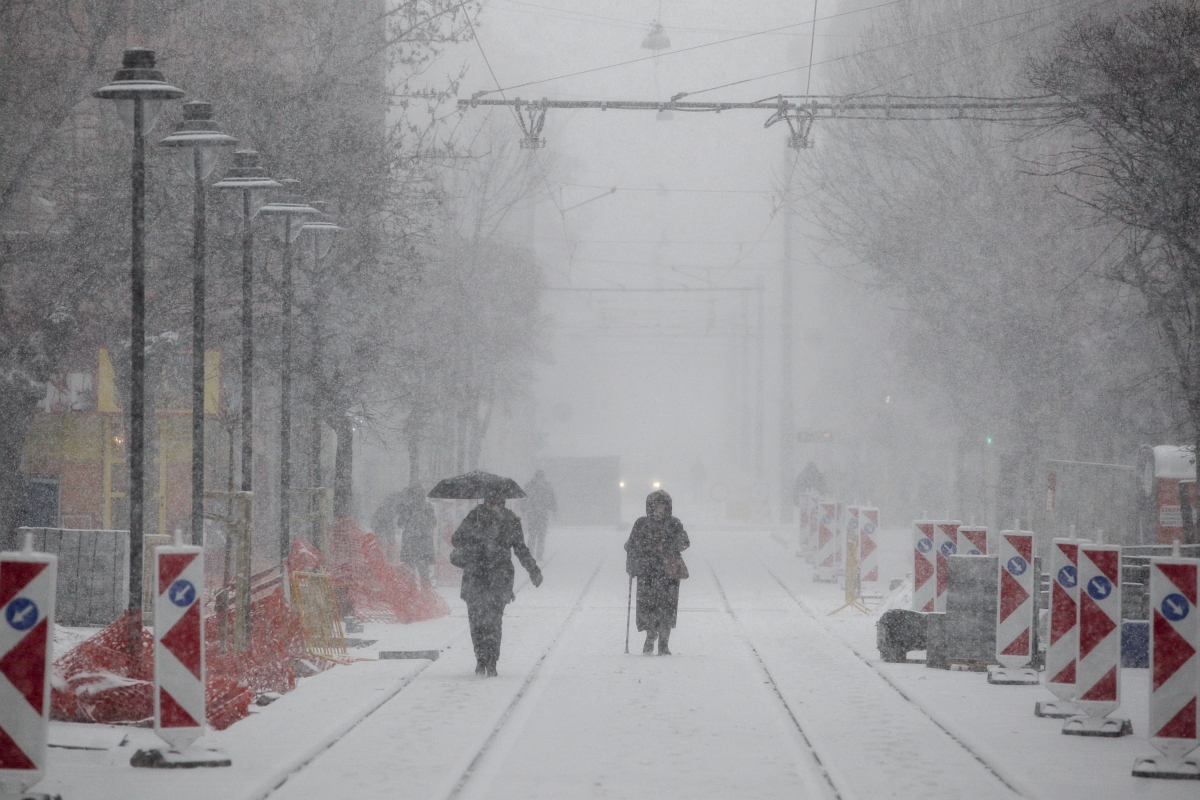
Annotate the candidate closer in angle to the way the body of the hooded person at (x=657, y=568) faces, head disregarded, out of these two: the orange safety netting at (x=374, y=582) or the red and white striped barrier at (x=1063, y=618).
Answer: the red and white striped barrier

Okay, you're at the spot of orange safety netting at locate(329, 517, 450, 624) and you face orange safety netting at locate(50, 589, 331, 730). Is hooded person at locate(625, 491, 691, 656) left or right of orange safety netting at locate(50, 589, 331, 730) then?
left

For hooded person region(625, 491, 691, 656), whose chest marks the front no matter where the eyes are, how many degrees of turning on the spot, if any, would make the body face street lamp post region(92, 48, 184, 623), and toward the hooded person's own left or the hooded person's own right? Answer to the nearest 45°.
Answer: approximately 45° to the hooded person's own right

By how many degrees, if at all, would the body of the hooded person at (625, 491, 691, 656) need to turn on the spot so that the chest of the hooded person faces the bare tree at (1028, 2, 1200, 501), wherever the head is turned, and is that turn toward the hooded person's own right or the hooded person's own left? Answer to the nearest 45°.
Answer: approximately 90° to the hooded person's own left

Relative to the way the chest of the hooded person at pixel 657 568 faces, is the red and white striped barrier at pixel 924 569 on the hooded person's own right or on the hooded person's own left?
on the hooded person's own left

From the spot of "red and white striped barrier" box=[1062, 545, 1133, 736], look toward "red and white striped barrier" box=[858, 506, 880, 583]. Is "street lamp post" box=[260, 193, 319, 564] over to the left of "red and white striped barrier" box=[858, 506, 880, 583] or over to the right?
left

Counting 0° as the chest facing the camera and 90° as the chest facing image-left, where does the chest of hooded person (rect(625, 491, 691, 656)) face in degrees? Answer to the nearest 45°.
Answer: approximately 0°

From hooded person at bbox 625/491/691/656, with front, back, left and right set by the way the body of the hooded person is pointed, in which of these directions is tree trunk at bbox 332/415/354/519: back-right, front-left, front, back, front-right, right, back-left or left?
back-right

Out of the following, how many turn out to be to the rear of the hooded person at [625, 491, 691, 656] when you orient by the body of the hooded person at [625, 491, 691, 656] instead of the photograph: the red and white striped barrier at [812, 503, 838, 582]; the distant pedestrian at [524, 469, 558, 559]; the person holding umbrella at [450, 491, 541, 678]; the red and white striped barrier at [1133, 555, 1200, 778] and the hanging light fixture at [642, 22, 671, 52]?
3

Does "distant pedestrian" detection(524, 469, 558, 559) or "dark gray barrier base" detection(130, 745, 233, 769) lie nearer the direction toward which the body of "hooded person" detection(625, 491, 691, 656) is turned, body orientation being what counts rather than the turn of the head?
the dark gray barrier base

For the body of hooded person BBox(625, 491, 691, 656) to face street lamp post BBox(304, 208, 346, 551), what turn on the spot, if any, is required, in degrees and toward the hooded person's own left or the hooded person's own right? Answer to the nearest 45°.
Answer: approximately 135° to the hooded person's own right

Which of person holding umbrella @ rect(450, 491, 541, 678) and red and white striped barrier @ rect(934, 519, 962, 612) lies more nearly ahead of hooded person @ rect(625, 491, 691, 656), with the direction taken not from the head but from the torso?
the person holding umbrella

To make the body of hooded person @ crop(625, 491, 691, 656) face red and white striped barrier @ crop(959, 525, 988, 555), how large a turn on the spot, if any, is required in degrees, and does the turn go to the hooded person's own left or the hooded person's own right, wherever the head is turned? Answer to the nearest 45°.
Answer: approximately 90° to the hooded person's own left
